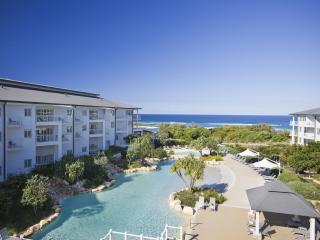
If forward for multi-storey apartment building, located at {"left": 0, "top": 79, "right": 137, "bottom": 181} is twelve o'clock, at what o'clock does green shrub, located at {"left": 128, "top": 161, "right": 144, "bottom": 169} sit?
The green shrub is roughly at 10 o'clock from the multi-storey apartment building.

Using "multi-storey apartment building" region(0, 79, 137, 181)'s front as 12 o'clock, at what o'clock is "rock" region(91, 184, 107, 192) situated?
The rock is roughly at 12 o'clock from the multi-storey apartment building.

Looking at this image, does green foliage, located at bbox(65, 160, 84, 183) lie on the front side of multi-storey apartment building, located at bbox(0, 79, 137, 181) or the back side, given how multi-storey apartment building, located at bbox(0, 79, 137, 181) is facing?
on the front side

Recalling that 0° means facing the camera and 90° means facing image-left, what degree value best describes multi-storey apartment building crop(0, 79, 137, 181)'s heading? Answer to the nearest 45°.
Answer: approximately 315°

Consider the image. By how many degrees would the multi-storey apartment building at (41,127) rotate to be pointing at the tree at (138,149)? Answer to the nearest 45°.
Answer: approximately 45° to its left

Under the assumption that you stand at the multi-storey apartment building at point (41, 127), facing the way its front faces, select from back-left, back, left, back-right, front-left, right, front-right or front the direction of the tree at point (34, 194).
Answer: front-right

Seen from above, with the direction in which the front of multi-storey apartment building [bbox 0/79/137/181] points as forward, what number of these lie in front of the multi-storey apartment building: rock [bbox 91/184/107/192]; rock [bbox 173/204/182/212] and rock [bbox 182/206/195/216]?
3

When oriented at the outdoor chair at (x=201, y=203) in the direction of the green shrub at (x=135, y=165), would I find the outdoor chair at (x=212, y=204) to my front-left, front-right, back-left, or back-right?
back-right

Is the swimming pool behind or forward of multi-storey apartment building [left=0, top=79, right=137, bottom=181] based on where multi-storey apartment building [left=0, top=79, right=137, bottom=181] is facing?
forward

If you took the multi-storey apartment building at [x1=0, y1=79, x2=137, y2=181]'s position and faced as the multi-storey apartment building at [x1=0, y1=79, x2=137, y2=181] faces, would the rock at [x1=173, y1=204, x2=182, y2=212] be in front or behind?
in front
